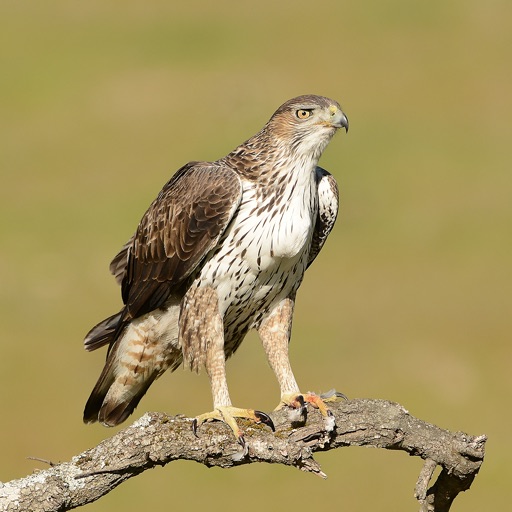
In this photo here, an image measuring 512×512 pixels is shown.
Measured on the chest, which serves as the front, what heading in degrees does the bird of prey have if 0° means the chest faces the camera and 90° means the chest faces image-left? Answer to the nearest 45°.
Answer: approximately 315°
